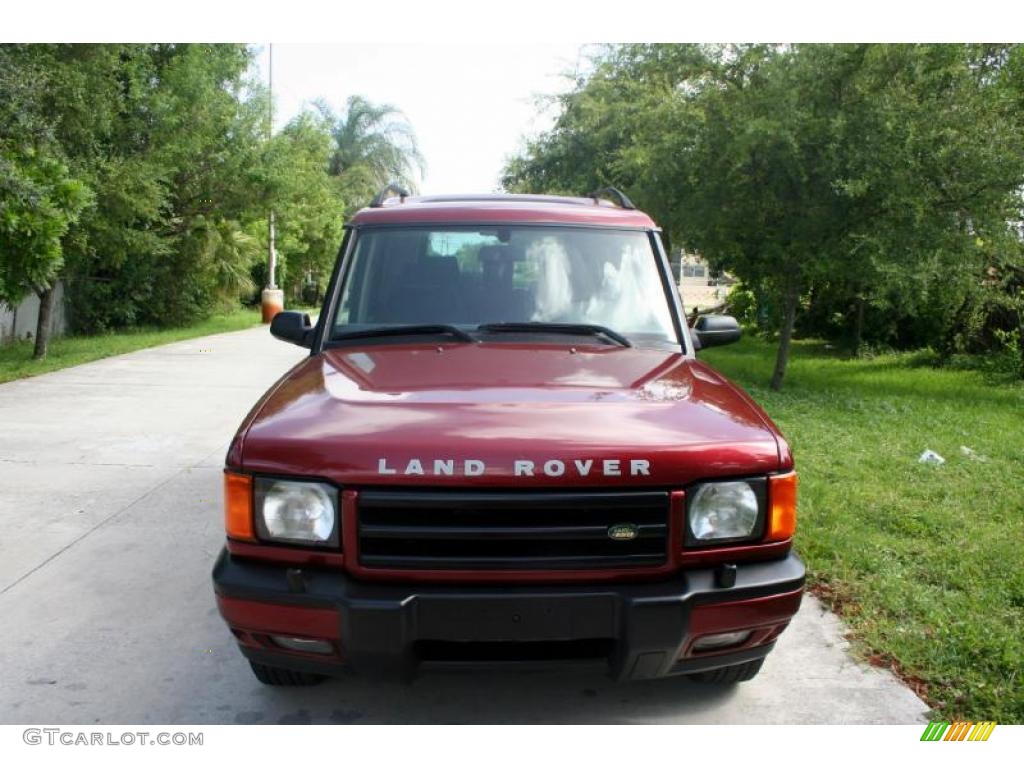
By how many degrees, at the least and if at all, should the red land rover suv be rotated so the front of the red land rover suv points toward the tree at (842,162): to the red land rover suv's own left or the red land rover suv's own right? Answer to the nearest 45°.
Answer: approximately 180°

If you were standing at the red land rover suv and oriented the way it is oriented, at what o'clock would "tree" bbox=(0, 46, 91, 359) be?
The tree is roughly at 5 o'clock from the red land rover suv.

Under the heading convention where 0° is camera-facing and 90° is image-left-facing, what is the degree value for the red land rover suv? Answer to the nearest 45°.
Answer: approximately 0°

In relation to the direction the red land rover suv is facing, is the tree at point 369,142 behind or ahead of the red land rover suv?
behind

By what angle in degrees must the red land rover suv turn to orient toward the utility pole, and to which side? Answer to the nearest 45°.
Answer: approximately 180°
